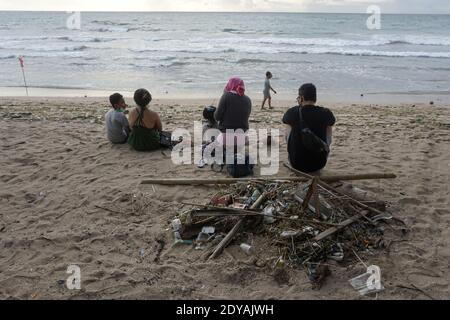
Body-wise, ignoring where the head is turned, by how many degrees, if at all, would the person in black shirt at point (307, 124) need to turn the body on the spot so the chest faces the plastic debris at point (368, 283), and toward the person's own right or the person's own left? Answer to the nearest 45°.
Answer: approximately 180°

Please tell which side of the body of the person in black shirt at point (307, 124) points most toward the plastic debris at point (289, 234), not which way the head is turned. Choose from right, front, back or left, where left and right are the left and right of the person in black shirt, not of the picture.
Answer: back

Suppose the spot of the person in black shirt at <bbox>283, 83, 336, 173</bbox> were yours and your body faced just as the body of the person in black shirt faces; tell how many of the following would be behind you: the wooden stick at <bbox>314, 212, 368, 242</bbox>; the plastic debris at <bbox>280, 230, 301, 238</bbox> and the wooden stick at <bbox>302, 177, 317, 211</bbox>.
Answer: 3

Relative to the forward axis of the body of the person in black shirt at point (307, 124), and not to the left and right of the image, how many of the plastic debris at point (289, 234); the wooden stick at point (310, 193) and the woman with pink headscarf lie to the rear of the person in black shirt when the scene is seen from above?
2

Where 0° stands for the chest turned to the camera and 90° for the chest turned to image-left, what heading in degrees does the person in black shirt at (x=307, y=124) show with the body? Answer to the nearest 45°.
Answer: approximately 180°

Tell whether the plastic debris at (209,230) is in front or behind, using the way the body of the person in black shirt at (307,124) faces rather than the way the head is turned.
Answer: behind

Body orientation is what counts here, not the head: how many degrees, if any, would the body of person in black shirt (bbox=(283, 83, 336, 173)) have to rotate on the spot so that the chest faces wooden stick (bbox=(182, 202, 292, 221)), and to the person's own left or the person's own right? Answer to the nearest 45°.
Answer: approximately 135° to the person's own left

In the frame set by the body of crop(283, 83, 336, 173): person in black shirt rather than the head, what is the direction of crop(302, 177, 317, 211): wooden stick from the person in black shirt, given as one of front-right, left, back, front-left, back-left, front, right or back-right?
back

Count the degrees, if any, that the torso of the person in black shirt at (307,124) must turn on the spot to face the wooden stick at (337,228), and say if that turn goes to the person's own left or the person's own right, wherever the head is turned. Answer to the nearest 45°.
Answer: approximately 180°

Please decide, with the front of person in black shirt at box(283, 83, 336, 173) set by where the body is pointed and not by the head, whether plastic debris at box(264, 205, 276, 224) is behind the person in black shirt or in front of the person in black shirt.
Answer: behind
